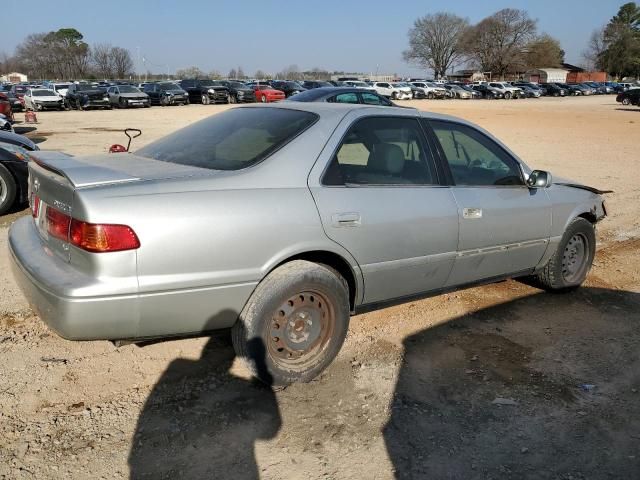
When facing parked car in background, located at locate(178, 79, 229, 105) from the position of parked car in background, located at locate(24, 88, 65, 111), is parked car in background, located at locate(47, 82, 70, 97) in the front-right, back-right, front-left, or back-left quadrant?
front-left

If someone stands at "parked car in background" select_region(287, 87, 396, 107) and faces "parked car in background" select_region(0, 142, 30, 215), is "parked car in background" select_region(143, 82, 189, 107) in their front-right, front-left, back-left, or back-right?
back-right

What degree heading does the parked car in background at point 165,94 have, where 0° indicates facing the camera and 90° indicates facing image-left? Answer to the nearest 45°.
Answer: approximately 315°

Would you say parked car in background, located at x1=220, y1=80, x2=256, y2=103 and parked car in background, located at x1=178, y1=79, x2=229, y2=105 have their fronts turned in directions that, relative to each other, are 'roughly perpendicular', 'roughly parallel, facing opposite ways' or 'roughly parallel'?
roughly parallel

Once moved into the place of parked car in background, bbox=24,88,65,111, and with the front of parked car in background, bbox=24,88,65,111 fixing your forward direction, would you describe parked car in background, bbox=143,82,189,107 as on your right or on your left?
on your left

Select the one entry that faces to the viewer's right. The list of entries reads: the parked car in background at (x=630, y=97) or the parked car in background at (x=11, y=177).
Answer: the parked car in background at (x=11, y=177)

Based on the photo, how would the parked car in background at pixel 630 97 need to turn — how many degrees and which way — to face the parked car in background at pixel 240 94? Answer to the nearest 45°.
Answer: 0° — it already faces it

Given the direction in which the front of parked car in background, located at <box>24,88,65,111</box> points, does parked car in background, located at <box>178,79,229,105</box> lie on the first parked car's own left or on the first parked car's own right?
on the first parked car's own left

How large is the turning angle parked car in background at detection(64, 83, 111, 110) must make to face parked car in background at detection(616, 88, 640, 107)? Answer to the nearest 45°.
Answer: approximately 45° to its left

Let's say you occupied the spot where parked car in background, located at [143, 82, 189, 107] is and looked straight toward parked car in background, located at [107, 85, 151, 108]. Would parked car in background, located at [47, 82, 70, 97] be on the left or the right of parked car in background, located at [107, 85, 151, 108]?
right

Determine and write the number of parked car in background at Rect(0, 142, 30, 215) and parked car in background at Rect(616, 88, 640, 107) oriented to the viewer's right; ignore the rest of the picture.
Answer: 1
